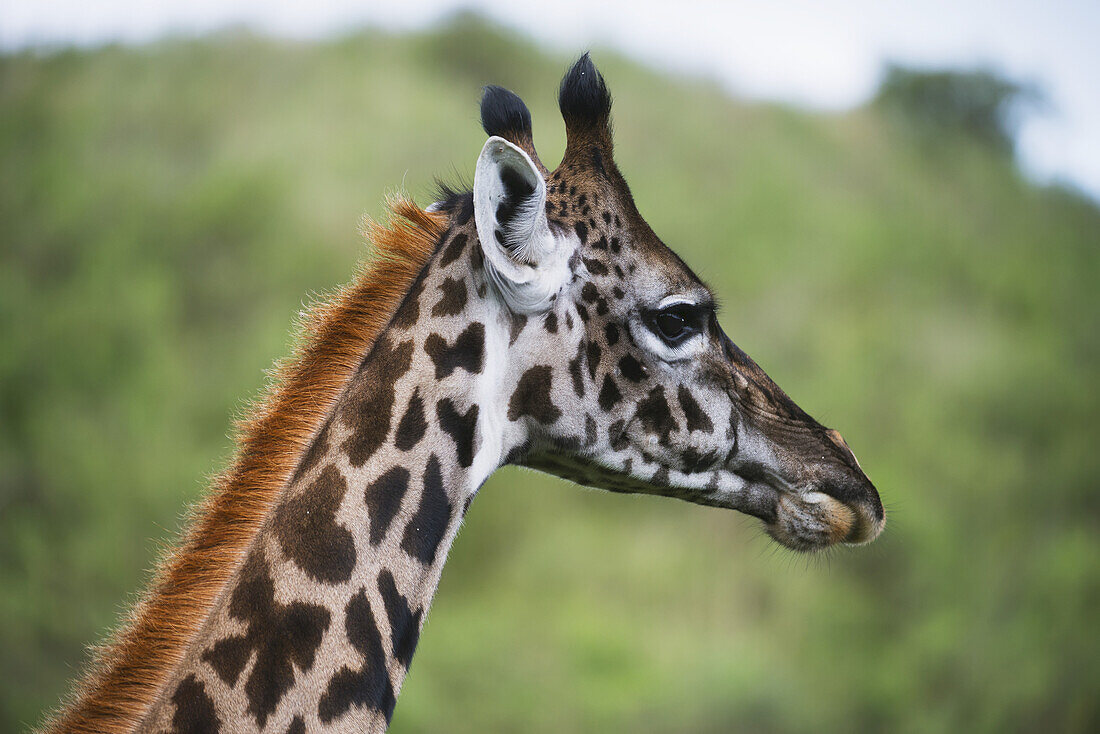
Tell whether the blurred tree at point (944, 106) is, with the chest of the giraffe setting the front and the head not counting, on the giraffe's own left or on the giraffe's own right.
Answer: on the giraffe's own left

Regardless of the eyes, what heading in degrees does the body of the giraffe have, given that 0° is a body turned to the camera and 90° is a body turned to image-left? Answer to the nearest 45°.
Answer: approximately 270°
